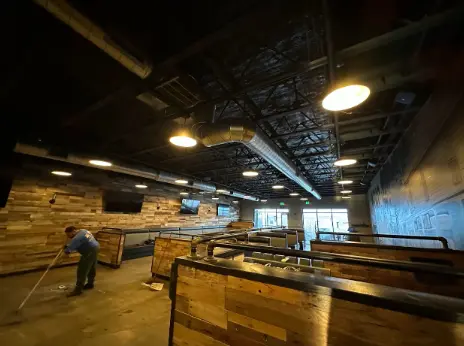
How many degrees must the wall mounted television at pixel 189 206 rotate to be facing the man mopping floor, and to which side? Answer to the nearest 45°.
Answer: approximately 45° to its right

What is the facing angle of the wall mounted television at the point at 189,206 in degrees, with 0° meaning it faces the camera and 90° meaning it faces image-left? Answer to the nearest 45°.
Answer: approximately 315°

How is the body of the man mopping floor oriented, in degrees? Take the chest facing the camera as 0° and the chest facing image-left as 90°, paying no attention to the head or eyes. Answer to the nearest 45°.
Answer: approximately 90°

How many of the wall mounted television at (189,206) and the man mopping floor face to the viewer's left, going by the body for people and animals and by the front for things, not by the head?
1

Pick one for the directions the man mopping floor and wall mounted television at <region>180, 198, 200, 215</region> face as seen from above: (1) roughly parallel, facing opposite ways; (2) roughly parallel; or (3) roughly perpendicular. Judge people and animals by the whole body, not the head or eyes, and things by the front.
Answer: roughly perpendicular

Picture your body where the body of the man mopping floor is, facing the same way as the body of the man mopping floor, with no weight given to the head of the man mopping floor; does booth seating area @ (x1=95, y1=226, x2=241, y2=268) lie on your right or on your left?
on your right

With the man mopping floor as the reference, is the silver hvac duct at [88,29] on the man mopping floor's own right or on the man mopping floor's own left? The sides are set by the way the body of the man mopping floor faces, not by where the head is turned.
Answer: on the man mopping floor's own left

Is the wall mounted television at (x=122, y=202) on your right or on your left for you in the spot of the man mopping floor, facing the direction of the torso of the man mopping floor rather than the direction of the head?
on your right

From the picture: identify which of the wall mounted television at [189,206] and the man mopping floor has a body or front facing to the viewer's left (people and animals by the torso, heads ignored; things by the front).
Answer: the man mopping floor

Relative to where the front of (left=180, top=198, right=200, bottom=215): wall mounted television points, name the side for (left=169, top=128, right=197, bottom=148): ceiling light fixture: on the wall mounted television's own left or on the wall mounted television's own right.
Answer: on the wall mounted television's own right
